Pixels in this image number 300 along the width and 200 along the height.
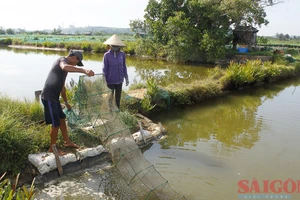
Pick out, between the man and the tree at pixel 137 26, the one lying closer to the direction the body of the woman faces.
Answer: the man

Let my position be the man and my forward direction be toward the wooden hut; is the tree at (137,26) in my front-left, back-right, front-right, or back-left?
front-left

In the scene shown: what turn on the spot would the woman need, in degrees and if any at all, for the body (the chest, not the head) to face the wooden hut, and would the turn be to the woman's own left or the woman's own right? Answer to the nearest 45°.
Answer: approximately 135° to the woman's own left

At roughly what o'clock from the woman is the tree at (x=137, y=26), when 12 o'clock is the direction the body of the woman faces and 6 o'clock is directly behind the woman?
The tree is roughly at 6 o'clock from the woman.

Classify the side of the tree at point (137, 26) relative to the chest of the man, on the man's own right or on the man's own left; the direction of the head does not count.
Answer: on the man's own left

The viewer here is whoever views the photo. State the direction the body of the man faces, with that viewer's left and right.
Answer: facing to the right of the viewer

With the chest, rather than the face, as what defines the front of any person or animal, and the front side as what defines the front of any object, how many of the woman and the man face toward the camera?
1

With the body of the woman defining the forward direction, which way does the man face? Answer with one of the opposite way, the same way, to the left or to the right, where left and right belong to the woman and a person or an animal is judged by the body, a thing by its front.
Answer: to the left

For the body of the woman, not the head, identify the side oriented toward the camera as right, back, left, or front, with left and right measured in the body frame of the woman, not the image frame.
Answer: front

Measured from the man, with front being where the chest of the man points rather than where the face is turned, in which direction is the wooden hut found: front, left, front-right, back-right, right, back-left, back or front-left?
front-left

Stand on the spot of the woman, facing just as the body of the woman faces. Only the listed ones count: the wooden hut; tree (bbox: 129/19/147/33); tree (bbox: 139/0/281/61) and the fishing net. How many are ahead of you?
1

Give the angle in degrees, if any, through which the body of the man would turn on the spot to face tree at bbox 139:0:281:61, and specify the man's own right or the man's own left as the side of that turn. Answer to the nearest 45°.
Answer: approximately 45° to the man's own left
